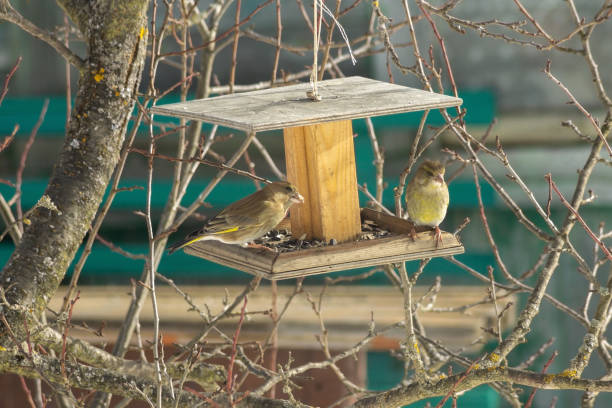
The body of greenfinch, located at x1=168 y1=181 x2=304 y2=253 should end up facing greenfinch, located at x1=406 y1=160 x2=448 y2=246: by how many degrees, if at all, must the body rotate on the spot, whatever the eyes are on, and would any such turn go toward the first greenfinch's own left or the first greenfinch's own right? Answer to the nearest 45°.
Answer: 0° — it already faces it

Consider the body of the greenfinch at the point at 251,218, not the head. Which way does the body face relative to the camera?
to the viewer's right

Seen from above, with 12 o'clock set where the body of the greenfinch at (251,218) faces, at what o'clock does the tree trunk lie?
The tree trunk is roughly at 7 o'clock from the greenfinch.

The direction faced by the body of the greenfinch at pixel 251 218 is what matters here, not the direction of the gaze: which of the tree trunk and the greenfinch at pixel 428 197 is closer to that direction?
the greenfinch
